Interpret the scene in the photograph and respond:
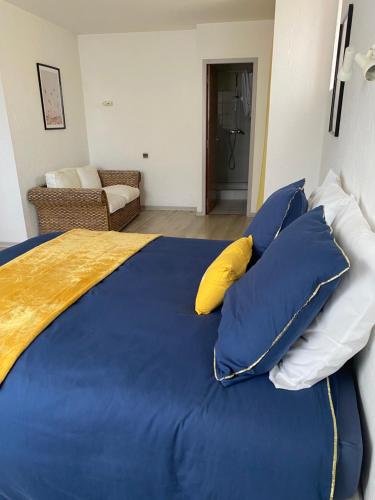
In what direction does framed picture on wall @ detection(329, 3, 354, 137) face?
to the viewer's left

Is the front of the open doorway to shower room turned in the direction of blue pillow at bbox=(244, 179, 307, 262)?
yes

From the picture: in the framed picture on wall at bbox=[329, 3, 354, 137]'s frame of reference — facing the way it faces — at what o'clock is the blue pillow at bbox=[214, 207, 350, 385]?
The blue pillow is roughly at 9 o'clock from the framed picture on wall.

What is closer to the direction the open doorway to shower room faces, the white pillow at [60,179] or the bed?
the bed

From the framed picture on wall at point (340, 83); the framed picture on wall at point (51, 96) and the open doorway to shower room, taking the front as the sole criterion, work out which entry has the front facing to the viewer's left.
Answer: the framed picture on wall at point (340, 83)

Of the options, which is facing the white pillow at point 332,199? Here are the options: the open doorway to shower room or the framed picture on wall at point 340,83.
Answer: the open doorway to shower room

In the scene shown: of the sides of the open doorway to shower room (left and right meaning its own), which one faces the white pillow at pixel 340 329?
front
